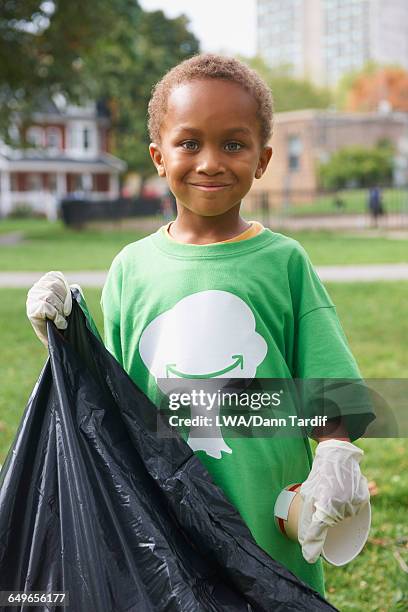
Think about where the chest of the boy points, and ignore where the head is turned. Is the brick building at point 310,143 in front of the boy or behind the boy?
behind

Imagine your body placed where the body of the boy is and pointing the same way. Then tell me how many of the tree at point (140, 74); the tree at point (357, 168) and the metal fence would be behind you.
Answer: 3

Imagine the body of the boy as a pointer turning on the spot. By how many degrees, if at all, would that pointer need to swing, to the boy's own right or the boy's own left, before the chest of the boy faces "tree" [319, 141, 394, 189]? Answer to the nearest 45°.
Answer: approximately 180°

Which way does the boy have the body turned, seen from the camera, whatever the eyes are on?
toward the camera

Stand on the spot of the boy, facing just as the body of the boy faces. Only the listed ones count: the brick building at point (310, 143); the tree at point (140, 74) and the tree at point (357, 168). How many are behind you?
3

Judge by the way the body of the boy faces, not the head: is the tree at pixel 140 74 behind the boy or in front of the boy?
behind

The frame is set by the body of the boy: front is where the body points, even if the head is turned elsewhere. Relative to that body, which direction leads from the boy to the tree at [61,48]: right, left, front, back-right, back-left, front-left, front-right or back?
back

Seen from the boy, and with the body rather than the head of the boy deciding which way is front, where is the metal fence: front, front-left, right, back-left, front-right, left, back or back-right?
back

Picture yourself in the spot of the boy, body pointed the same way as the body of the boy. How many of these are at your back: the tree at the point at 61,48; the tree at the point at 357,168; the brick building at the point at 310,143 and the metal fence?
4
